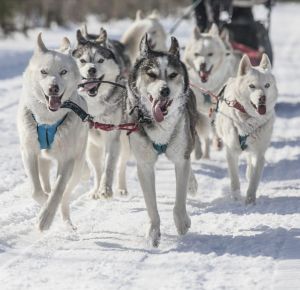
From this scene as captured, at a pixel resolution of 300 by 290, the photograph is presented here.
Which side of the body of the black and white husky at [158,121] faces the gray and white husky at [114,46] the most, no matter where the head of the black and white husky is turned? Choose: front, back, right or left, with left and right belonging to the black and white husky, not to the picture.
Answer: back

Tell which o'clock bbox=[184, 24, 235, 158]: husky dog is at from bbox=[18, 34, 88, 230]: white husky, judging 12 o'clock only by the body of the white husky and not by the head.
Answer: The husky dog is roughly at 7 o'clock from the white husky.

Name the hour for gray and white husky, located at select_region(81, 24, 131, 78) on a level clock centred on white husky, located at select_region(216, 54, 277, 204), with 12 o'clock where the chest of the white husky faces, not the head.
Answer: The gray and white husky is roughly at 4 o'clock from the white husky.

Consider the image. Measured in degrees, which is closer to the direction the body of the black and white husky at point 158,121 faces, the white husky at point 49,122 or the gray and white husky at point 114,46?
the white husky

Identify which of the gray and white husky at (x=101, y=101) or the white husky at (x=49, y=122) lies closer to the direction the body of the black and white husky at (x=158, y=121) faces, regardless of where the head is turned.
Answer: the white husky

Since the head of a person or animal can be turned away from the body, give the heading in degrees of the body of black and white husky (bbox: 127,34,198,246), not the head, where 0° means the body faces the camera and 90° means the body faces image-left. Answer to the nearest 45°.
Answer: approximately 0°

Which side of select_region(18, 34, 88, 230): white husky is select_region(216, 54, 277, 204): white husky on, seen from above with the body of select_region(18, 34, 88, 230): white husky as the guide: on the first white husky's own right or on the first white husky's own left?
on the first white husky's own left

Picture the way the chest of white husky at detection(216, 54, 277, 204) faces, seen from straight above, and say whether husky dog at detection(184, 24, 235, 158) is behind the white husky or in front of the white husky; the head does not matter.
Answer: behind
